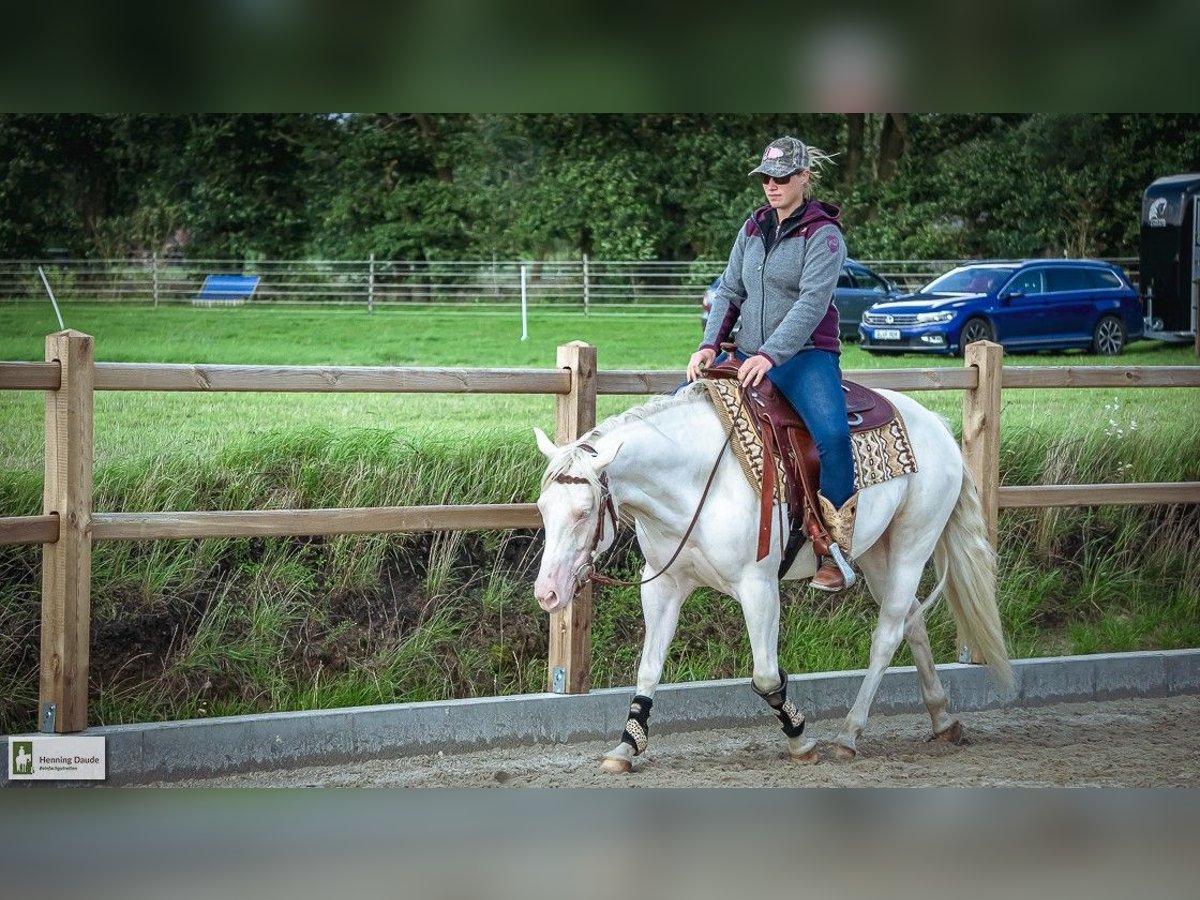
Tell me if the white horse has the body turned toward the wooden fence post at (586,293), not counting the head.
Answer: no

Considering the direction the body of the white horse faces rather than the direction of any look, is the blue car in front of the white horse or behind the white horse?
behind

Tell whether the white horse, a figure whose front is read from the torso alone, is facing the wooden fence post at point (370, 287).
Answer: no

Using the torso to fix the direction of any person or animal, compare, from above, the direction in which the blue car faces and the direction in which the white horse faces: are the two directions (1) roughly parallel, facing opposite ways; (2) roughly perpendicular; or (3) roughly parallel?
roughly parallel

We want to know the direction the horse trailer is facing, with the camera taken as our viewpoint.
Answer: facing the viewer and to the left of the viewer

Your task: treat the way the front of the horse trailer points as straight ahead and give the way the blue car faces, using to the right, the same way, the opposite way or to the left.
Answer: the same way
